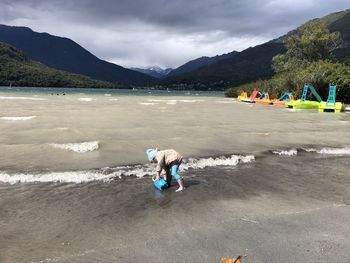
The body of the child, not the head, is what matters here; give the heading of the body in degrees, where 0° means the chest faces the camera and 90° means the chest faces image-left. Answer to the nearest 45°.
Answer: approximately 90°
